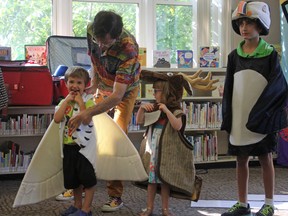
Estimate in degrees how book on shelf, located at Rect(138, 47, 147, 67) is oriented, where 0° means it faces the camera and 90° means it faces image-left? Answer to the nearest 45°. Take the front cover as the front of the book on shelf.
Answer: approximately 0°

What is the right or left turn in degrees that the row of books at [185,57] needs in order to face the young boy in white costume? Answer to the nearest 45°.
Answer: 0° — it already faces them

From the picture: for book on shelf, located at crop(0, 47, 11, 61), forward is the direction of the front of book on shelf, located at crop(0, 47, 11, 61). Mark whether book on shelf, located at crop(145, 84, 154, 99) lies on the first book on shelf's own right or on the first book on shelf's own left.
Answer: on the first book on shelf's own left

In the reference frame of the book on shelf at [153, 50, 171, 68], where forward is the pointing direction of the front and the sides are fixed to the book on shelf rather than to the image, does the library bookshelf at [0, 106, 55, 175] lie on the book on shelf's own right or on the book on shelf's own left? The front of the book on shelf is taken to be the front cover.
on the book on shelf's own right

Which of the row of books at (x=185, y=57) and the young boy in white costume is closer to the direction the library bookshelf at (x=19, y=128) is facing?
the young boy in white costume

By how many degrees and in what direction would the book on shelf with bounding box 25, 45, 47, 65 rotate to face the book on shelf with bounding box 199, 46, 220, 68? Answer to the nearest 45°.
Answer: approximately 90° to its left
